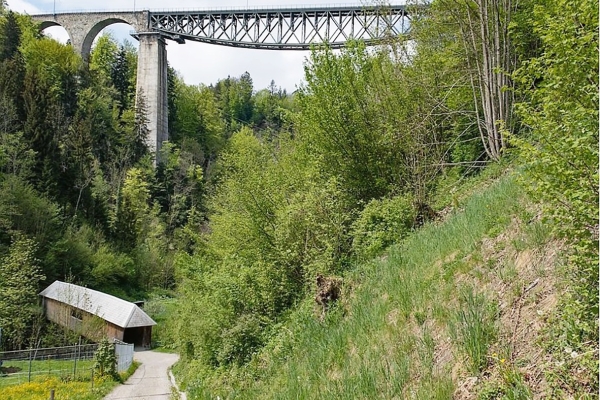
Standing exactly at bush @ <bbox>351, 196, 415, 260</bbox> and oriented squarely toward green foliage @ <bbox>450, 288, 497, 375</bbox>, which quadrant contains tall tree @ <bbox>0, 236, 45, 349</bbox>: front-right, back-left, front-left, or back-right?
back-right
